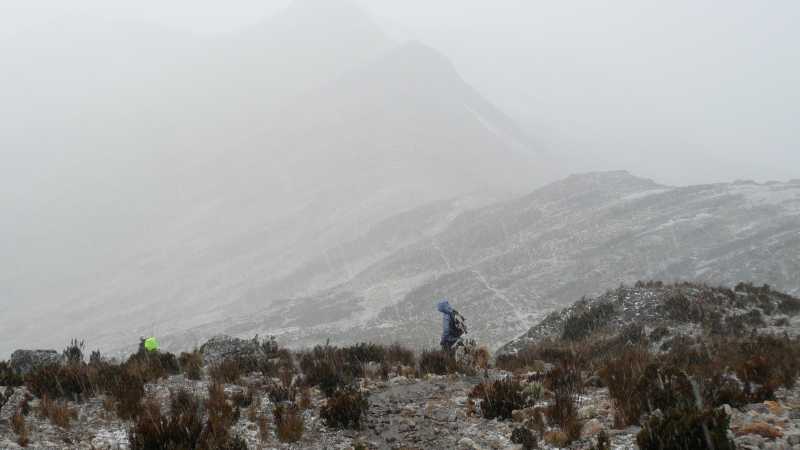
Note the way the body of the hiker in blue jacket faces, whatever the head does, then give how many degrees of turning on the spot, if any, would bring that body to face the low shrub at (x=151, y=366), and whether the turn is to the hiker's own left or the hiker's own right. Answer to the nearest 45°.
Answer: approximately 45° to the hiker's own left

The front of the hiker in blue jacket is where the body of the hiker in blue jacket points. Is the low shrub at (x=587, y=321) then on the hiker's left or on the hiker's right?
on the hiker's right

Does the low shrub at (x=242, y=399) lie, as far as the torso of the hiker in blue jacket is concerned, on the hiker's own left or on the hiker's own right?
on the hiker's own left

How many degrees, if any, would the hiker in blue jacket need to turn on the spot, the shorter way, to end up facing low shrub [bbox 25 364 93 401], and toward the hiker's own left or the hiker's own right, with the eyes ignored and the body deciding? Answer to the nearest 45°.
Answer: approximately 45° to the hiker's own left

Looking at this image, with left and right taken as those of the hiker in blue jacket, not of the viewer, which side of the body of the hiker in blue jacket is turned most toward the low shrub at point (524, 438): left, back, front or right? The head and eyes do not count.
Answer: left

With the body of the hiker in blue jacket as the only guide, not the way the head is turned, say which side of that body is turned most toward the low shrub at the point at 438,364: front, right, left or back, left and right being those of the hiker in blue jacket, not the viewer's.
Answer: left

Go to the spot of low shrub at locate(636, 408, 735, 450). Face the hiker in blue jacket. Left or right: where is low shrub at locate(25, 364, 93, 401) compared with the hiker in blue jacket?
left

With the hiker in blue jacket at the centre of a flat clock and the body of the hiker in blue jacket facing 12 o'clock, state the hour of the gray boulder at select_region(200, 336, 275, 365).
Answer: The gray boulder is roughly at 12 o'clock from the hiker in blue jacket.

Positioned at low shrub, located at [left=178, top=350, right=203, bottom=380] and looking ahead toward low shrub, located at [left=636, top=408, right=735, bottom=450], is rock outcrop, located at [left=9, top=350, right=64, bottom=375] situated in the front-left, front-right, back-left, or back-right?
back-right

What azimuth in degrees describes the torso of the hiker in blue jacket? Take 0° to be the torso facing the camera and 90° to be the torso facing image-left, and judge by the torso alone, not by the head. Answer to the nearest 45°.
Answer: approximately 90°
